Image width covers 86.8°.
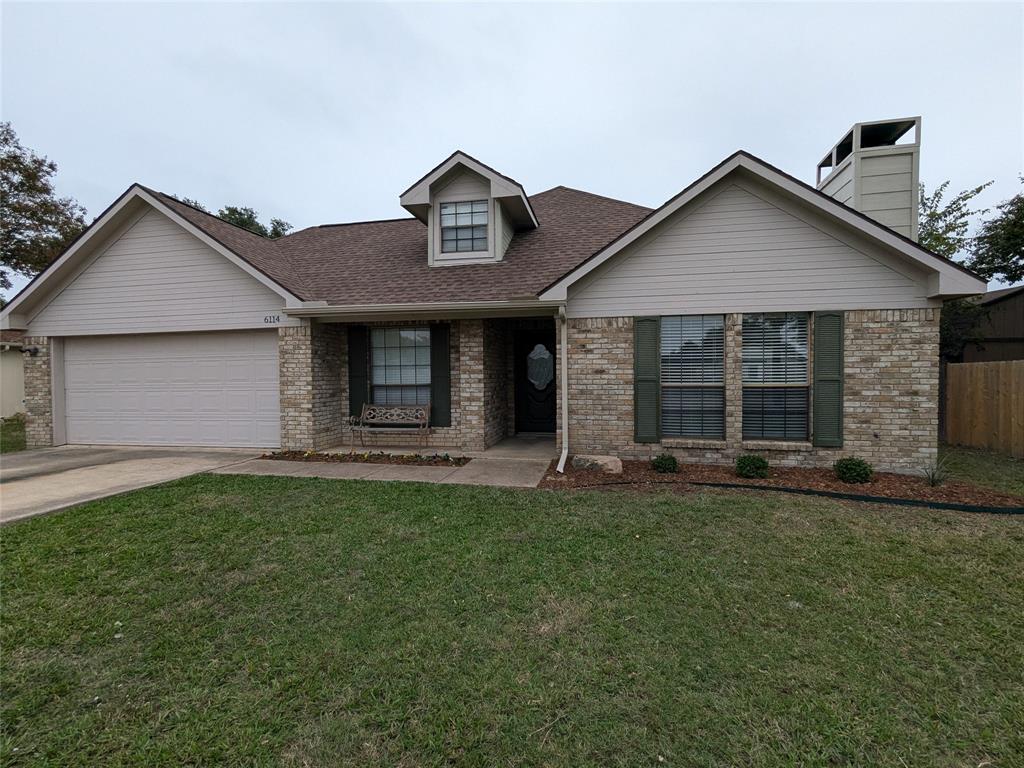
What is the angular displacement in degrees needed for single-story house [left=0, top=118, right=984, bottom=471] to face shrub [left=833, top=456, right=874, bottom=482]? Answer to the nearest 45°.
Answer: approximately 45° to its left

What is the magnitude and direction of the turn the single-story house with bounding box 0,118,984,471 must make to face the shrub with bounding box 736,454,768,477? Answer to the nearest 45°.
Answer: approximately 45° to its left

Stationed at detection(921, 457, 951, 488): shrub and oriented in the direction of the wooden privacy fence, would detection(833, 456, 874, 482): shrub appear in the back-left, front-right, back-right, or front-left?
back-left

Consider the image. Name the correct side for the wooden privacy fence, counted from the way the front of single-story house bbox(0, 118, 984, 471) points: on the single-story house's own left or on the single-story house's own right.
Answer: on the single-story house's own left

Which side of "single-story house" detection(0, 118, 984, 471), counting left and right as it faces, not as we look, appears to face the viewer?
front

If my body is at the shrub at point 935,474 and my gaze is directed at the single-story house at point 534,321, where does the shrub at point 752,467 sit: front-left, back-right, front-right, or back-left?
front-left

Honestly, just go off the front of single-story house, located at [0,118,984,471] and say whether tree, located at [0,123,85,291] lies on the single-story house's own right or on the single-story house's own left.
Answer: on the single-story house's own right

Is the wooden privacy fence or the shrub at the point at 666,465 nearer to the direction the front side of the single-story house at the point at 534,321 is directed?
the shrub

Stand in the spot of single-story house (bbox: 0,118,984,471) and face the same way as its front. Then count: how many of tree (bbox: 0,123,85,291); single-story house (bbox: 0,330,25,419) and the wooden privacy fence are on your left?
1

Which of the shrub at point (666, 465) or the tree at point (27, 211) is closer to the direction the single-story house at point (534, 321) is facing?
the shrub

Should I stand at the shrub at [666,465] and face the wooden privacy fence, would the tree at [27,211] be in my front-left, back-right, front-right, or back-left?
back-left

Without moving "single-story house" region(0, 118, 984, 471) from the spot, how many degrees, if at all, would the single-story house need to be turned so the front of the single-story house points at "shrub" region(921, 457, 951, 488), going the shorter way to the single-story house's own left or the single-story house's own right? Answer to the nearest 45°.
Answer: approximately 45° to the single-story house's own left
